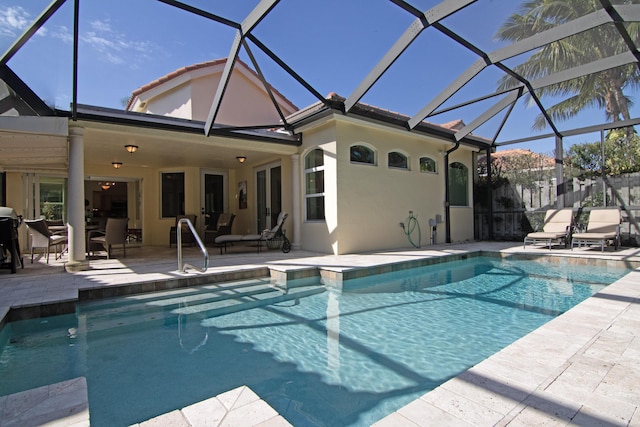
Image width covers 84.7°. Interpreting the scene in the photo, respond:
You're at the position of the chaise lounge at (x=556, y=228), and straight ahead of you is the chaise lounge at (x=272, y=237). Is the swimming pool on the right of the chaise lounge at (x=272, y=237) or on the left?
left

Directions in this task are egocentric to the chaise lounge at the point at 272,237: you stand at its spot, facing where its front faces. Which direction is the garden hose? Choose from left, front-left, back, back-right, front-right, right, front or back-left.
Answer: back

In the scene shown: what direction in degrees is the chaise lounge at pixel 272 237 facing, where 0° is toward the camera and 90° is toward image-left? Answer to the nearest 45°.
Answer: approximately 90°

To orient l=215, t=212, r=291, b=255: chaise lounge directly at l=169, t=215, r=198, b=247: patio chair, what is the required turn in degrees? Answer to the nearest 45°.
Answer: approximately 45° to its right

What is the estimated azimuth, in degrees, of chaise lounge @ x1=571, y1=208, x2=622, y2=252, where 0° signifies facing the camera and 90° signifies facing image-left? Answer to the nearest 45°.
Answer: approximately 45°

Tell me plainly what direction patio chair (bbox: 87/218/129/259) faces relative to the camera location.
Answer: facing away from the viewer and to the left of the viewer
